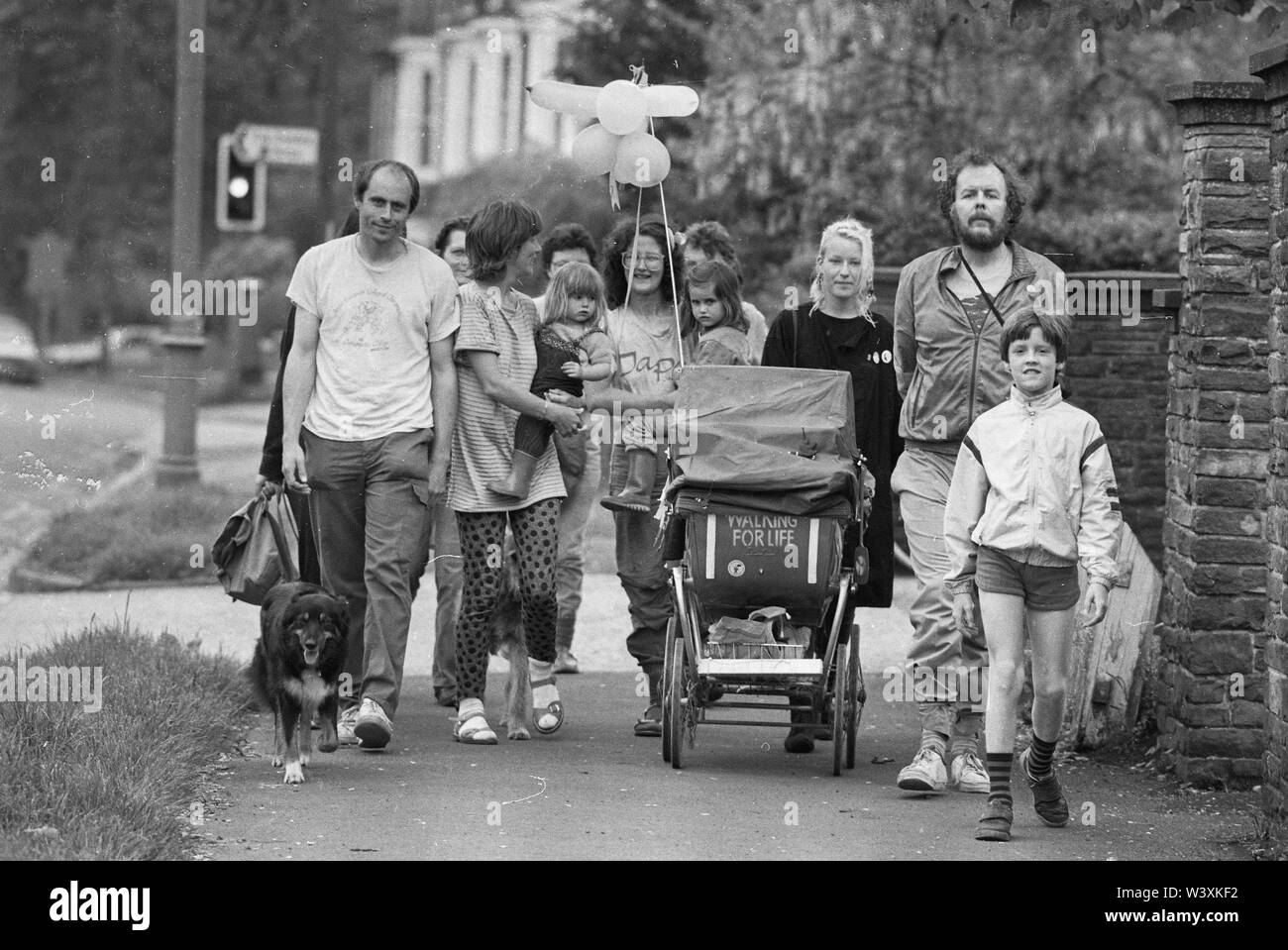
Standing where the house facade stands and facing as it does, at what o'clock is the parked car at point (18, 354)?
The parked car is roughly at 1 o'clock from the house facade.

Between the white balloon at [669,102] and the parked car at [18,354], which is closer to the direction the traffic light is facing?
the white balloon

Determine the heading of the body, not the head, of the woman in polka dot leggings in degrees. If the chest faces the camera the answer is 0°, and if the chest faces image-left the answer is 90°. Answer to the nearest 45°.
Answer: approximately 315°

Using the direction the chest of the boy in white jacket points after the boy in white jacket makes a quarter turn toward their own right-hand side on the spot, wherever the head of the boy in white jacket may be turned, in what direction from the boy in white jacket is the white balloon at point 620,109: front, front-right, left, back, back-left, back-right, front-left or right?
front-right

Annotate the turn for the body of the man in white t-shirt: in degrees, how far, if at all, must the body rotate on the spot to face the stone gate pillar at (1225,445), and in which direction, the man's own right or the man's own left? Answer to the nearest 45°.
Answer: approximately 90° to the man's own left

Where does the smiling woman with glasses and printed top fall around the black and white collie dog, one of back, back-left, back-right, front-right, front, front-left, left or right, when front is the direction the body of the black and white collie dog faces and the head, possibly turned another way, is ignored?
back-left

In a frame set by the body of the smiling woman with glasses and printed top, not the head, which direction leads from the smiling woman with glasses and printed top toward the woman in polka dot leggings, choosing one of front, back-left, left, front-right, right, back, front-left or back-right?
front-right

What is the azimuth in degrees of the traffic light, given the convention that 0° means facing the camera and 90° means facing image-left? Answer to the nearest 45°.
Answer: approximately 0°
